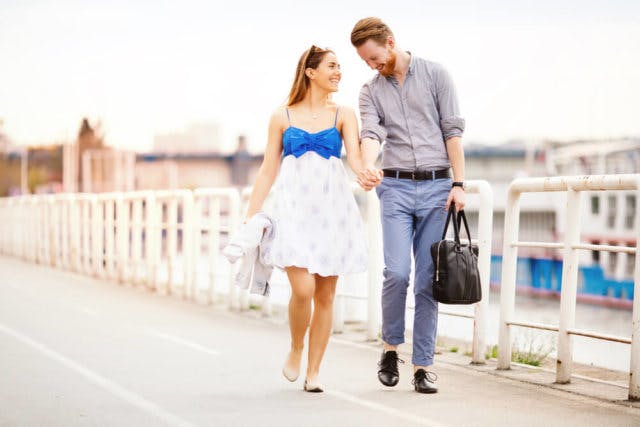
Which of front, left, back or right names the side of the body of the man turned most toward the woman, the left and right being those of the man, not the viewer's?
right

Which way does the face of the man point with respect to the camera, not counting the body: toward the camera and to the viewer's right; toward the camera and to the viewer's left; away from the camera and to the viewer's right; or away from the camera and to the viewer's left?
toward the camera and to the viewer's left

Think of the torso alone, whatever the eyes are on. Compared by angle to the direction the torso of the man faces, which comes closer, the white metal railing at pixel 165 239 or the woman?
the woman

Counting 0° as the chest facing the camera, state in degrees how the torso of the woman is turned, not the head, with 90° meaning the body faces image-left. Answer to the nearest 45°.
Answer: approximately 0°

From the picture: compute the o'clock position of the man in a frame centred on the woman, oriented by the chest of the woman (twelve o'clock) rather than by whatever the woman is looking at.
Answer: The man is roughly at 9 o'clock from the woman.

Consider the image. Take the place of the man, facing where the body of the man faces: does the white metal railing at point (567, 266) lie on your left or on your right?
on your left

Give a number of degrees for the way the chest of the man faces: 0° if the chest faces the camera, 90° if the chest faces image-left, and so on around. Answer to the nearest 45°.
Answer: approximately 0°

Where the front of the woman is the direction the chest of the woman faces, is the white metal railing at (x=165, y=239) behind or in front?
behind

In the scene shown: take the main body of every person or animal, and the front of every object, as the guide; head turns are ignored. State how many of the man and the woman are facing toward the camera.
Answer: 2
